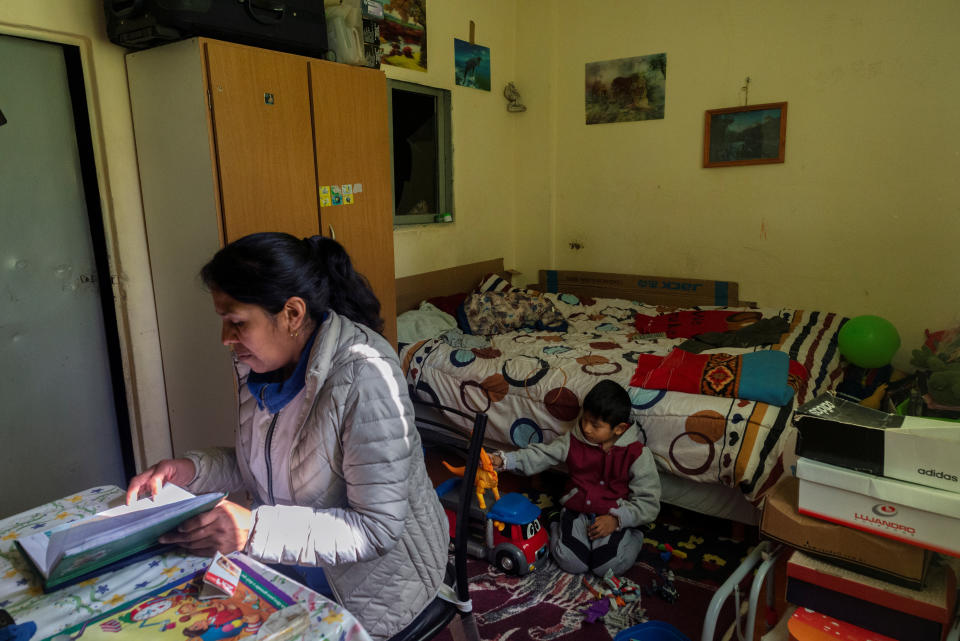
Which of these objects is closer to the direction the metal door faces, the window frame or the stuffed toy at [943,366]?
the stuffed toy

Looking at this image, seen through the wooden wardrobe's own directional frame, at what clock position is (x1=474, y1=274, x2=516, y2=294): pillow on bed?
The pillow on bed is roughly at 9 o'clock from the wooden wardrobe.

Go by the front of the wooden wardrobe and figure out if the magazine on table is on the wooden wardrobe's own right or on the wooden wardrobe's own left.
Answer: on the wooden wardrobe's own right

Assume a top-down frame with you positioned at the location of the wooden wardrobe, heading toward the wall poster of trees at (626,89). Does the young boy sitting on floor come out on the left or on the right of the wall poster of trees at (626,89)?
right

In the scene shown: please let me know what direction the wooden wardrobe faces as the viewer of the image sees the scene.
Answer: facing the viewer and to the right of the viewer

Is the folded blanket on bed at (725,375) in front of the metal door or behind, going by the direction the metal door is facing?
in front

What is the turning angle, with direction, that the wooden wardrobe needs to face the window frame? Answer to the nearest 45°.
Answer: approximately 90° to its left

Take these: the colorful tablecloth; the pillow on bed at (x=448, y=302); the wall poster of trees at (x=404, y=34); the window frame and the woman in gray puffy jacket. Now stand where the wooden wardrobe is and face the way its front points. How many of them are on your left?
3

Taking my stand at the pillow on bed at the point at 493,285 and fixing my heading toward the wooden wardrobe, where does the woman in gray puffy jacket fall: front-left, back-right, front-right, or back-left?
front-left

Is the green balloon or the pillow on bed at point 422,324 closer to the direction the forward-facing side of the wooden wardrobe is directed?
the green balloon

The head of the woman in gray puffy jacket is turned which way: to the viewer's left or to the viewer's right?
to the viewer's left

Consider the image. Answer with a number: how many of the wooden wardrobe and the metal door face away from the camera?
0

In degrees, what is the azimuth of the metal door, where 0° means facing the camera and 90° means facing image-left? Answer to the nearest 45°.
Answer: approximately 315°

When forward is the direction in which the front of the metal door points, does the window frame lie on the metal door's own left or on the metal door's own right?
on the metal door's own left

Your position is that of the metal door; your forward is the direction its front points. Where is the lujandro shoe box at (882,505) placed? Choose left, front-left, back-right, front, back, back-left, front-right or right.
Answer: front

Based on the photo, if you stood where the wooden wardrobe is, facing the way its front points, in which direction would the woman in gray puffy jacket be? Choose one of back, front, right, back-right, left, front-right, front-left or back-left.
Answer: front-right

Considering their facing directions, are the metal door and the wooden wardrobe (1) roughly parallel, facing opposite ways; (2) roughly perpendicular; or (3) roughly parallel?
roughly parallel

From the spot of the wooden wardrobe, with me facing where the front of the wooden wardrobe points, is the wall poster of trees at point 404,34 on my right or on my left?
on my left
